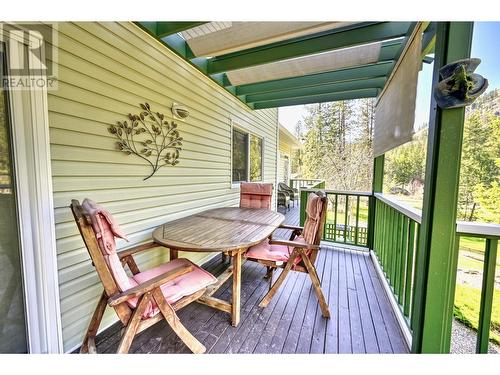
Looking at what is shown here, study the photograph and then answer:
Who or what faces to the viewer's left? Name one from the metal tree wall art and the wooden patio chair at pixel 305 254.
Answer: the wooden patio chair

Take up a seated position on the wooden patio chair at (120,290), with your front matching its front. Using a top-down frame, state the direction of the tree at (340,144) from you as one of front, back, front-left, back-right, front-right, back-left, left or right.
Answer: front

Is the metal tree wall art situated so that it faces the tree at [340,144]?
no

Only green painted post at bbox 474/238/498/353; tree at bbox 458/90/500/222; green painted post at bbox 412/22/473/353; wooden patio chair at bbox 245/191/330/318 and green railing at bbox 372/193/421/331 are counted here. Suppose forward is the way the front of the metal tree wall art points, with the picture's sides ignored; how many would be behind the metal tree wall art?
0

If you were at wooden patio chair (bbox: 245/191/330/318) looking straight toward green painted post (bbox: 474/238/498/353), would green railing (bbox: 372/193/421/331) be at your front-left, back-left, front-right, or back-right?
front-left

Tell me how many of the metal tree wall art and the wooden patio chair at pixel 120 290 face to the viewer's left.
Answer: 0

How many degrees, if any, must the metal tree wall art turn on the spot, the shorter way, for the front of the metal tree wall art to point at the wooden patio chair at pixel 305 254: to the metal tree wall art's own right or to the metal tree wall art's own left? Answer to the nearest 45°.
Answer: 0° — it already faces it

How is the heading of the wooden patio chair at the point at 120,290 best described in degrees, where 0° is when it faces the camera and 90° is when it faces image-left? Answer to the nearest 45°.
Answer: approximately 225°

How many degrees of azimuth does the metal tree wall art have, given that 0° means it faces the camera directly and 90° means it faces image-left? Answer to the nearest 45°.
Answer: approximately 315°

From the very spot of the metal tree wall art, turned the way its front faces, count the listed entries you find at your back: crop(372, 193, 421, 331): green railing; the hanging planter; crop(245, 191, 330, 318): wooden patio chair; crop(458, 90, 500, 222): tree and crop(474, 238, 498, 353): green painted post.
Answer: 0

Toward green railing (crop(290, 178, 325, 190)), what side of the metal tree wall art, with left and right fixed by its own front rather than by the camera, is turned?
left

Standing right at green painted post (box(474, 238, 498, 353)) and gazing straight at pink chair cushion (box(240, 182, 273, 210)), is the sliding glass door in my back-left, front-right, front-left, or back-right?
front-left

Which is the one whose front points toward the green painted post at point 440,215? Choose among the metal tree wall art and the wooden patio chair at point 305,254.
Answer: the metal tree wall art

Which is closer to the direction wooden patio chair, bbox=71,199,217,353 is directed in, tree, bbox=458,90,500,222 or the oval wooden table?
the oval wooden table

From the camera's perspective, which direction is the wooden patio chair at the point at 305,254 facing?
to the viewer's left

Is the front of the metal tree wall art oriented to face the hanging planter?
yes

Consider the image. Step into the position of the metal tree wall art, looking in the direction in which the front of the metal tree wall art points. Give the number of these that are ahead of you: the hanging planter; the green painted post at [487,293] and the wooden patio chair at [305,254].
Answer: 3

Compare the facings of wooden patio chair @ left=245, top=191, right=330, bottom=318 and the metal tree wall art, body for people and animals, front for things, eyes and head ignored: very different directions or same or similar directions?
very different directions
